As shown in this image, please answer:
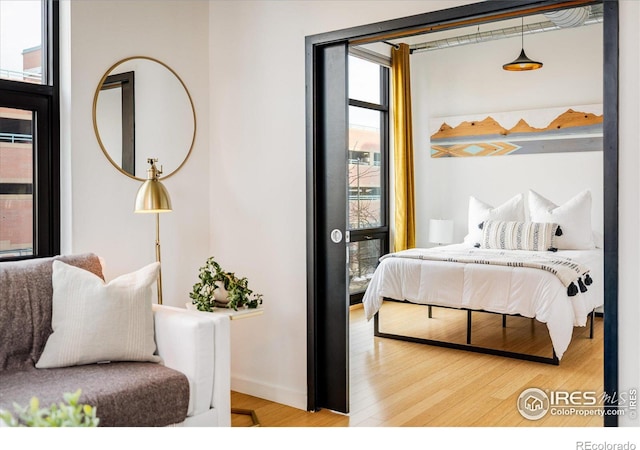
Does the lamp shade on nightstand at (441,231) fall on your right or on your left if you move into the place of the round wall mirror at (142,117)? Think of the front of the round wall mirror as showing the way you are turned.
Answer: on your left

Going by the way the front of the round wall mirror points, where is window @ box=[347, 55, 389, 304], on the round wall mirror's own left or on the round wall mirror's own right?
on the round wall mirror's own left

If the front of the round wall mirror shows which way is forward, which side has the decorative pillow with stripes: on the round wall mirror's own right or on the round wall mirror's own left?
on the round wall mirror's own left

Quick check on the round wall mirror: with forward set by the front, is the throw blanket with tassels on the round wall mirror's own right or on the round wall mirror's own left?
on the round wall mirror's own left

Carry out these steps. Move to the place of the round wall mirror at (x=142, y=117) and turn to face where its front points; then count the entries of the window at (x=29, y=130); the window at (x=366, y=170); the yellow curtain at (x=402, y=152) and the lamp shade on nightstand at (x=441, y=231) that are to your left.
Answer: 3

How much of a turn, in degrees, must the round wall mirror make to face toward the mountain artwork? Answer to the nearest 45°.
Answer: approximately 90° to its left

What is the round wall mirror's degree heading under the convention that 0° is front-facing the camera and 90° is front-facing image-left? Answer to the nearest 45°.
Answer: approximately 315°

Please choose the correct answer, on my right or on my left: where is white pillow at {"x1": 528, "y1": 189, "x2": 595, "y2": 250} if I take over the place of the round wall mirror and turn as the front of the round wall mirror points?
on my left

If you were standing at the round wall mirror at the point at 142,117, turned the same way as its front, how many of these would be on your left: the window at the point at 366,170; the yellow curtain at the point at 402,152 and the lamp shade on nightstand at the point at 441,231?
3
